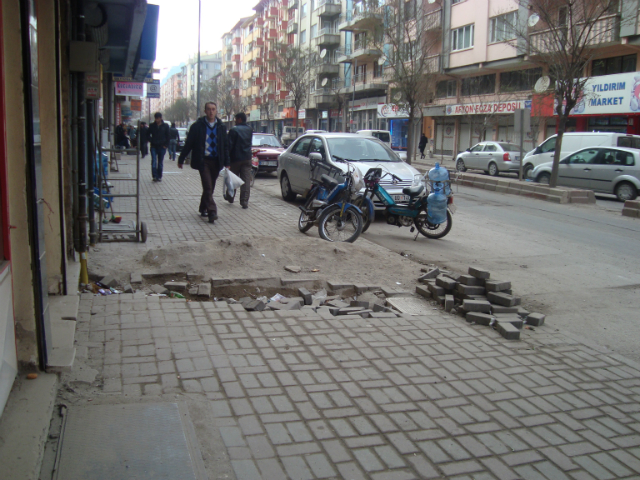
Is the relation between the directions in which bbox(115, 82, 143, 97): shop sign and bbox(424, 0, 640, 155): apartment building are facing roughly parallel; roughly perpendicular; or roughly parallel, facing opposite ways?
roughly perpendicular

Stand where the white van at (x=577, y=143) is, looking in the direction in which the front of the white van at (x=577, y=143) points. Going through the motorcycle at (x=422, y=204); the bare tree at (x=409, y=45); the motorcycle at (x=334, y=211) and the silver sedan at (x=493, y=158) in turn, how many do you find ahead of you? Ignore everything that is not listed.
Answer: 2

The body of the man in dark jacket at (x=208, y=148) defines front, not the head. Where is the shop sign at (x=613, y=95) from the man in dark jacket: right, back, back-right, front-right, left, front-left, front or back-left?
back-left

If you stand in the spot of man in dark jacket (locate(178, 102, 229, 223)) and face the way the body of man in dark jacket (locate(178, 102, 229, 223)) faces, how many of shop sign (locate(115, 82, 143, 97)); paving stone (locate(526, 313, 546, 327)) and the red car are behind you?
2

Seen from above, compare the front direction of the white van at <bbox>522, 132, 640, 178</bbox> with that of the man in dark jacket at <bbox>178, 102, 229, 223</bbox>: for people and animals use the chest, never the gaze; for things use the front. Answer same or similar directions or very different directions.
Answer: very different directions

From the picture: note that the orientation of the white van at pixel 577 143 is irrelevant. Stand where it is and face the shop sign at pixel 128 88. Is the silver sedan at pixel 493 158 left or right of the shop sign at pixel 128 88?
right

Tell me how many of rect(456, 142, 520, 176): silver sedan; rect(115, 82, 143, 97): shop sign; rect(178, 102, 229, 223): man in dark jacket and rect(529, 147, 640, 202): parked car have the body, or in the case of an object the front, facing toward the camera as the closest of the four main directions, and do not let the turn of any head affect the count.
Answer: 2

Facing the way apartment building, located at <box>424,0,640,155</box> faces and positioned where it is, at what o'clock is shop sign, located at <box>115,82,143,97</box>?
The shop sign is roughly at 12 o'clock from the apartment building.

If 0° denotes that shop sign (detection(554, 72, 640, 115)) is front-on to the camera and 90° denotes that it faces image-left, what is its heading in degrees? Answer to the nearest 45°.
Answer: approximately 45°
